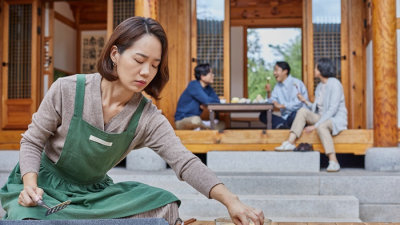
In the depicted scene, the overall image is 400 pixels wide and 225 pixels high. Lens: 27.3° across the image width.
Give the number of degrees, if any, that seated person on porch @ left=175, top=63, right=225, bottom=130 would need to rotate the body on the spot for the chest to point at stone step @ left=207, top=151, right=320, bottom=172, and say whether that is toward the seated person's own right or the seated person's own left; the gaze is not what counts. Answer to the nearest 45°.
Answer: approximately 45° to the seated person's own right

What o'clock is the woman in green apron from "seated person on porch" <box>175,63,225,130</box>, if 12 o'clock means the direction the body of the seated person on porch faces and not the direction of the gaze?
The woman in green apron is roughly at 3 o'clock from the seated person on porch.

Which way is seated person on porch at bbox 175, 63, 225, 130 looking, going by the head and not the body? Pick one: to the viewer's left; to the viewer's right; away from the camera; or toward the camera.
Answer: to the viewer's right

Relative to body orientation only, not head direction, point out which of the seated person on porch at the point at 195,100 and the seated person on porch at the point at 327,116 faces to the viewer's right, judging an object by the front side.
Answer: the seated person on porch at the point at 195,100

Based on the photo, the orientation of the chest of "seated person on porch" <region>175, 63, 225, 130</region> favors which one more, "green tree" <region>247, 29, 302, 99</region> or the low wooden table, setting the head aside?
the low wooden table

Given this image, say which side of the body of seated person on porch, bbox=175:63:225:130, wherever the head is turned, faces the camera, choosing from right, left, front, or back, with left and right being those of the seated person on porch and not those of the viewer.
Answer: right

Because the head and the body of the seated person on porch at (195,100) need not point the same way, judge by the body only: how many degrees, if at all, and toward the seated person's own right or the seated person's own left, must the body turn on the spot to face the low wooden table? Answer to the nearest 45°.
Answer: approximately 45° to the seated person's own right

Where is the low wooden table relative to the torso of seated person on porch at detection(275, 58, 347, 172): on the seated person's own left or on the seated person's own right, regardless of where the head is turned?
on the seated person's own right

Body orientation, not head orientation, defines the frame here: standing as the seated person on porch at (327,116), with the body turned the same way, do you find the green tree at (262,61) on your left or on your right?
on your right

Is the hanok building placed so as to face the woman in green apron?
yes

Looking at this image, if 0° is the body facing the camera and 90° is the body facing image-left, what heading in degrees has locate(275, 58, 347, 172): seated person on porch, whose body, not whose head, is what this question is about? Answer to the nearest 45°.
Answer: approximately 45°

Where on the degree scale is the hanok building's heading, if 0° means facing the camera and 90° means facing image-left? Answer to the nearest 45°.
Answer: approximately 0°

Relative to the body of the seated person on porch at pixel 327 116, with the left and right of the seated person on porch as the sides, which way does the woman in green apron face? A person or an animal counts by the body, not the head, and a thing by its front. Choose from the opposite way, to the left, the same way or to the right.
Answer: to the left
